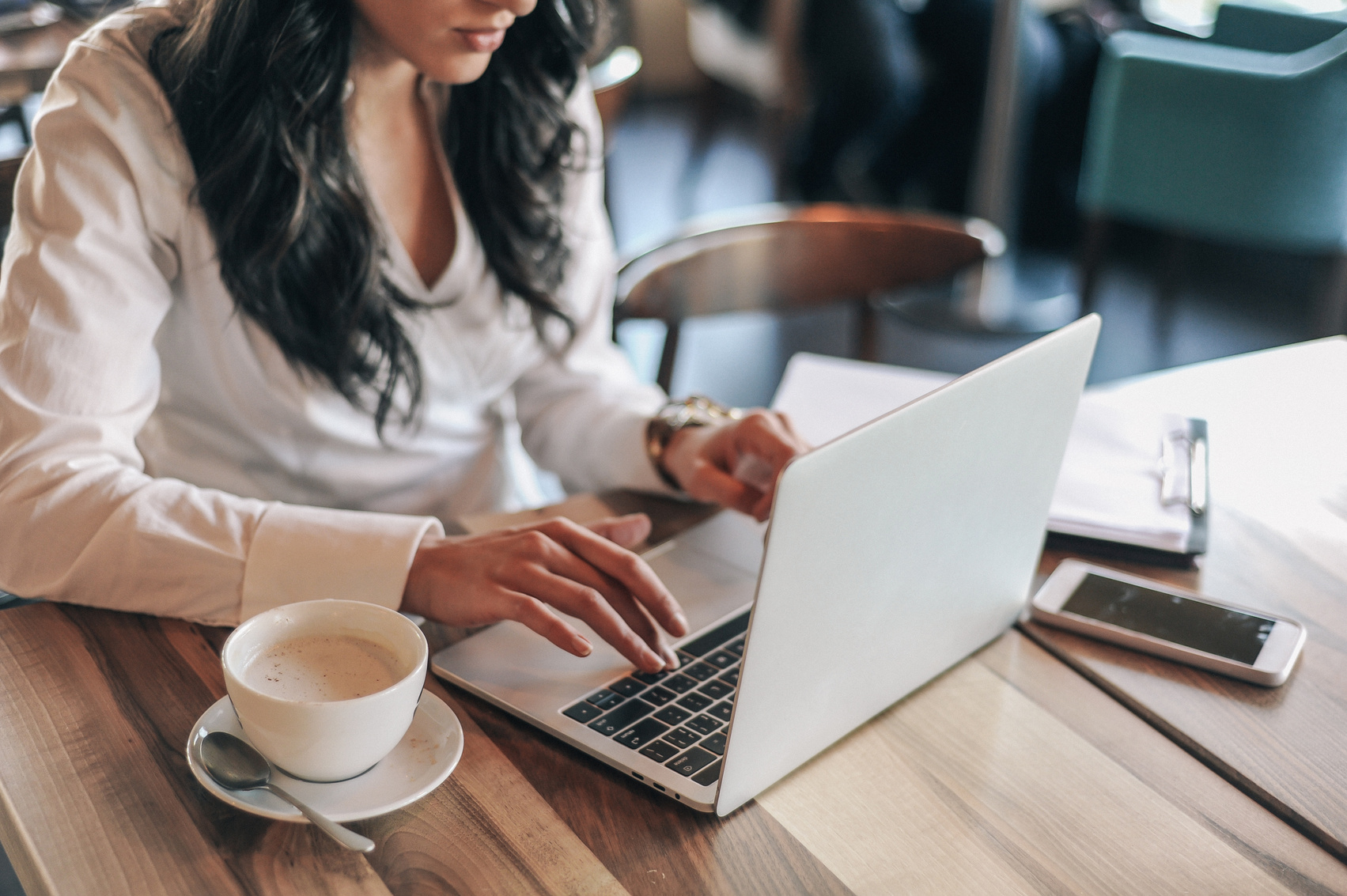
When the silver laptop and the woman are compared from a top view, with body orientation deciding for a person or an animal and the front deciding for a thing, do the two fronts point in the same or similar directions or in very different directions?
very different directions

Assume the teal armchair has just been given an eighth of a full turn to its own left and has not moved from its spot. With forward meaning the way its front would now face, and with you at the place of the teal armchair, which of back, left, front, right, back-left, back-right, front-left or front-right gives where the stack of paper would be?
left

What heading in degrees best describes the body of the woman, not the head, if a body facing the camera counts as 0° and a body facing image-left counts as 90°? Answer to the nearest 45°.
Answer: approximately 315°

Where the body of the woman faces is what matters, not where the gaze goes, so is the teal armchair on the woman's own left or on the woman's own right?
on the woman's own left

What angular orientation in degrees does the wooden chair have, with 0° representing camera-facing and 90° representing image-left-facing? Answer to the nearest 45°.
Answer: approximately 135°

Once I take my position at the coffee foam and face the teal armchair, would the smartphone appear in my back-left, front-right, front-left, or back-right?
front-right

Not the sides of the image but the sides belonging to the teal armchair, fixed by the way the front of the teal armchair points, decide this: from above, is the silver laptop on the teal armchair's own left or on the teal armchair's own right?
on the teal armchair's own left

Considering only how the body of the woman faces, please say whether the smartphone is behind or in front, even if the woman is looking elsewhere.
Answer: in front

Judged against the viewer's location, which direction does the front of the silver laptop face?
facing away from the viewer and to the left of the viewer

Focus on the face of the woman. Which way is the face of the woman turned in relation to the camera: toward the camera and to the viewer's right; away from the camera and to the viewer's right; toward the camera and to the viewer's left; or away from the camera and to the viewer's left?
toward the camera and to the viewer's right
